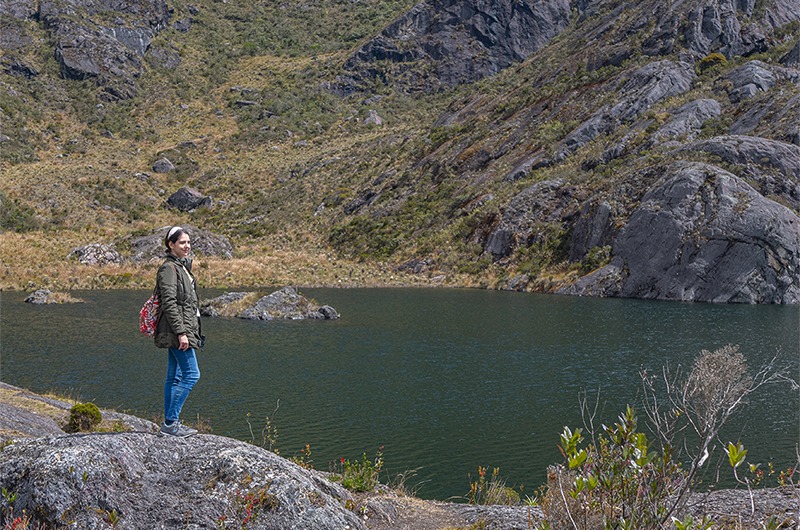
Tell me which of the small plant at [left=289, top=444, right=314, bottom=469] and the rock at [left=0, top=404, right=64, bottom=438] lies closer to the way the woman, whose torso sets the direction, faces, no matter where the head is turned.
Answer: the small plant

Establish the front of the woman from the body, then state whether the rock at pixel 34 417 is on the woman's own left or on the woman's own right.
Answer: on the woman's own left

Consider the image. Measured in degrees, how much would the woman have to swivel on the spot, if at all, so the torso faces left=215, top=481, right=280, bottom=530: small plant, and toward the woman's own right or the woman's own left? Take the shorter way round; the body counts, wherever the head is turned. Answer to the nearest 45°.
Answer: approximately 90° to the woman's own right

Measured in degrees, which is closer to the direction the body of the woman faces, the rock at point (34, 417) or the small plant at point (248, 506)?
the small plant

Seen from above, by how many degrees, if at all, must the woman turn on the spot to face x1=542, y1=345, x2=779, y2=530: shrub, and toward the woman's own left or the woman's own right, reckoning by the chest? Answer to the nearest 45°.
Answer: approximately 45° to the woman's own right

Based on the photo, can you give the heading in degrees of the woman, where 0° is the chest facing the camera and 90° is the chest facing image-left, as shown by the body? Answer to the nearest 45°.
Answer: approximately 270°
